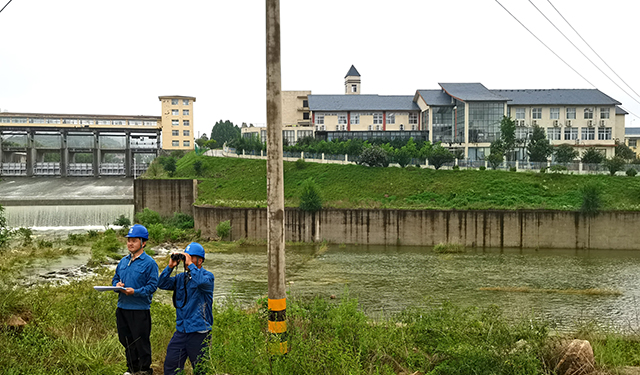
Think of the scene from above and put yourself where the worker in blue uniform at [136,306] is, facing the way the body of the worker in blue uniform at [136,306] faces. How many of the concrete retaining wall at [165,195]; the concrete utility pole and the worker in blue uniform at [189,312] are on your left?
2

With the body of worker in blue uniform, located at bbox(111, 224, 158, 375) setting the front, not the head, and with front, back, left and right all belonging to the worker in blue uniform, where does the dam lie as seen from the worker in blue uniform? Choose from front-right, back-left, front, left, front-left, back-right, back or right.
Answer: back-right

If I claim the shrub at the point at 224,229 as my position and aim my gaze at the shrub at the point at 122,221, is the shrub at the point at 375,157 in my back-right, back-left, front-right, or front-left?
back-right

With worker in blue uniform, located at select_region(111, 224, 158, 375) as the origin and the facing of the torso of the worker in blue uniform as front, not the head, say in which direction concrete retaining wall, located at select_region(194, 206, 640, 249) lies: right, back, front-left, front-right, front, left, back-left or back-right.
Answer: back

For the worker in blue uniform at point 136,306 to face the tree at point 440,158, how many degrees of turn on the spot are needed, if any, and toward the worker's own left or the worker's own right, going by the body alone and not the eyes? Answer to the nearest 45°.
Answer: approximately 180°

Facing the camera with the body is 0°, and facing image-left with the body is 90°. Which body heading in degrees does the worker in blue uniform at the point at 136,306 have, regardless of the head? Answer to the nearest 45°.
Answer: approximately 45°

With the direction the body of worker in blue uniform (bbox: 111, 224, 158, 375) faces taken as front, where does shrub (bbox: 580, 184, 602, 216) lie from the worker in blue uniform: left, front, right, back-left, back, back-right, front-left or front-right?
back

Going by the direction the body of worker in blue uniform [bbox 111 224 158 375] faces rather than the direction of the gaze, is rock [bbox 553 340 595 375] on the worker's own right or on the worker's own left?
on the worker's own left

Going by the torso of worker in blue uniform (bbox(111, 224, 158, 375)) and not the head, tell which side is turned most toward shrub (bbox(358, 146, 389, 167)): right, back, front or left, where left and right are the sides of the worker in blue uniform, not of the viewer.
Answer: back

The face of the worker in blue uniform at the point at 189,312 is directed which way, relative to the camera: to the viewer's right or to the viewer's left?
to the viewer's left

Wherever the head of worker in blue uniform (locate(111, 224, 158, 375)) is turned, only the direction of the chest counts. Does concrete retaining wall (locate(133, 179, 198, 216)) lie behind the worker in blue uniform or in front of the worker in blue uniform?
behind
